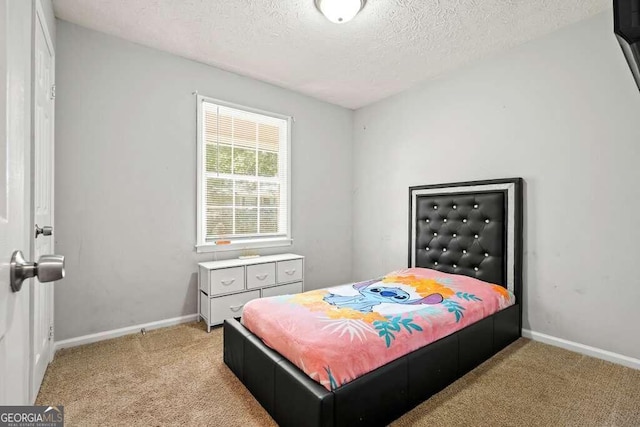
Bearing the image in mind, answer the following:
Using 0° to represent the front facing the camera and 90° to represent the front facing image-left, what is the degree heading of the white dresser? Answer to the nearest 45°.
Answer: approximately 315°

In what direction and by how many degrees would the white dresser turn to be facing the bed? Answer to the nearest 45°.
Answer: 0° — it already faces it

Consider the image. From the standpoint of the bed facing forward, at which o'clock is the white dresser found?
The white dresser is roughly at 2 o'clock from the bed.

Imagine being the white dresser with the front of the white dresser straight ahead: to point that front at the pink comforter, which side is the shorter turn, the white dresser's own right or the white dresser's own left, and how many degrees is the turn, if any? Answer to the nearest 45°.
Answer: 0° — it already faces it

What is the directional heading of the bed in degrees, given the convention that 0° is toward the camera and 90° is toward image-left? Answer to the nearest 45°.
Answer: approximately 45°
